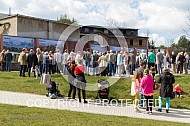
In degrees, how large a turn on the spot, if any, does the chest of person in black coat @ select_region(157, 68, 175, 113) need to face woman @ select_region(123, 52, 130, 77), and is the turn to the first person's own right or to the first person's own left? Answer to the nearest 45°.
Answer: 0° — they already face them

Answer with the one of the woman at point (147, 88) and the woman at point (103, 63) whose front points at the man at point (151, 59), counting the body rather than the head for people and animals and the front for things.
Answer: the woman at point (147, 88)

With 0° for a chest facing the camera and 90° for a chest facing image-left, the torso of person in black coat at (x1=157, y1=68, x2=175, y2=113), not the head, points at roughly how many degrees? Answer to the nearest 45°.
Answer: approximately 180°

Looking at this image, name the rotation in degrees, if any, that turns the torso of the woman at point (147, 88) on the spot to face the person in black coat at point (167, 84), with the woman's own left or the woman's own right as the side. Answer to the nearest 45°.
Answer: approximately 90° to the woman's own right

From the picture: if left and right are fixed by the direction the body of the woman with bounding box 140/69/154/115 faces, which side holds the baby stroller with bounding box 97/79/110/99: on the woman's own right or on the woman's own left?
on the woman's own left

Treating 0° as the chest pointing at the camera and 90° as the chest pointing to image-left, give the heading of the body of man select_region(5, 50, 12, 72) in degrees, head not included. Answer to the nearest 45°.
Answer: approximately 180°

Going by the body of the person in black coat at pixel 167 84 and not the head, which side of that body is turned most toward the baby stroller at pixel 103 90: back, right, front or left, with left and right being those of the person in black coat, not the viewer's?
left

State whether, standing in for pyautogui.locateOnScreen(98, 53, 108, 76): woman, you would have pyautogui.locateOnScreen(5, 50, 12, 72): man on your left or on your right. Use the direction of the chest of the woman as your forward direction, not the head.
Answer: on your left

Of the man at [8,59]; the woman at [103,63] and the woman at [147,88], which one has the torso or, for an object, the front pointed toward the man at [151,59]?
the woman at [147,88]

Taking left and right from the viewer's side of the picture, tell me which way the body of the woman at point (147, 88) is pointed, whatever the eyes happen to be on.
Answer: facing away from the viewer

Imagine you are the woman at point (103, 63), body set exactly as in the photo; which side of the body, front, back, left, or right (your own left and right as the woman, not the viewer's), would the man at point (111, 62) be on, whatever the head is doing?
right

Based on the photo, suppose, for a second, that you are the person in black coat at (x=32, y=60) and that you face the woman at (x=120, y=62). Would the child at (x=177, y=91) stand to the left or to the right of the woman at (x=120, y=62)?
right

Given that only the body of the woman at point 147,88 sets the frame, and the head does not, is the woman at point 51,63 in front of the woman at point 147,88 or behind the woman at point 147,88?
in front
